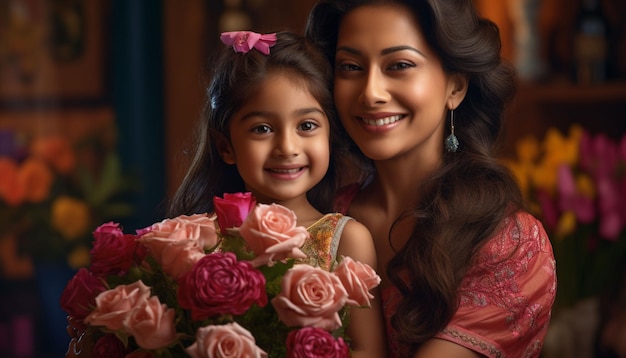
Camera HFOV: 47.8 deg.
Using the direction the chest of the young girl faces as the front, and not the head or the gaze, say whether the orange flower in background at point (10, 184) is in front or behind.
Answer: behind

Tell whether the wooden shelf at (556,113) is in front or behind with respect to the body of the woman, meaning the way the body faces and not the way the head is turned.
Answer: behind

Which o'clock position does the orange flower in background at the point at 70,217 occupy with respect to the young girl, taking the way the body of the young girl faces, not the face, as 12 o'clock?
The orange flower in background is roughly at 5 o'clock from the young girl.

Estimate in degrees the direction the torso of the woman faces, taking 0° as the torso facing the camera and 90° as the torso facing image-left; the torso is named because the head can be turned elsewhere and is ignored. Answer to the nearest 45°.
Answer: approximately 45°

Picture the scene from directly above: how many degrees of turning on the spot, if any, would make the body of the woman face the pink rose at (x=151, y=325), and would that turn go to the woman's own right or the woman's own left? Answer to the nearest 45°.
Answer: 0° — they already face it

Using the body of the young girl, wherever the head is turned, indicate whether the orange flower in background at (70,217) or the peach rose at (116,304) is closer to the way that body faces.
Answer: the peach rose

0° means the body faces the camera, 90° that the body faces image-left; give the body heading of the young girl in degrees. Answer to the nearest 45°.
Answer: approximately 0°

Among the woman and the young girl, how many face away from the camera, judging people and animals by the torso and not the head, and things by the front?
0

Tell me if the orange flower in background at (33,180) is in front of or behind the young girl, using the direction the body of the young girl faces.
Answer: behind
